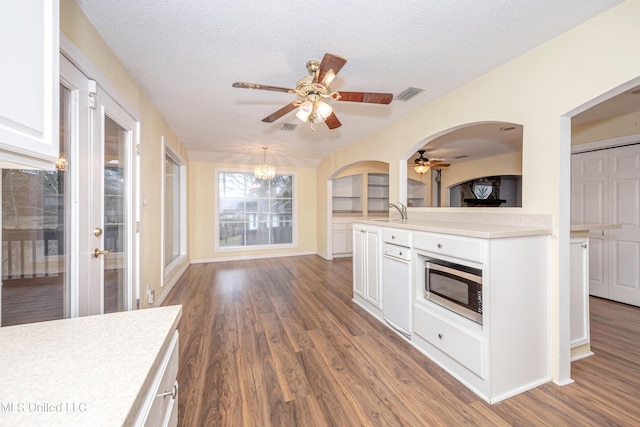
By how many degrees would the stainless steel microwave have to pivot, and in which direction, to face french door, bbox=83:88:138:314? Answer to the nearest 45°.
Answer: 0° — it already faces it

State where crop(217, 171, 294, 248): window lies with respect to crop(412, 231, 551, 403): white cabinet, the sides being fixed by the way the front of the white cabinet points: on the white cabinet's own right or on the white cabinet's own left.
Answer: on the white cabinet's own right

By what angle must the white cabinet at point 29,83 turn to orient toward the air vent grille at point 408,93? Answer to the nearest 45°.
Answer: approximately 45° to its left

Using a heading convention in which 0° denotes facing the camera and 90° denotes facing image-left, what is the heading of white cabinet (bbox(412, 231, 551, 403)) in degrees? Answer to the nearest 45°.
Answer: approximately 45°

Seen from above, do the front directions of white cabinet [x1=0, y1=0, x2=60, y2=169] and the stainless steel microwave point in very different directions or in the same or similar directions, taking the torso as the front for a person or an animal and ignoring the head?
very different directions

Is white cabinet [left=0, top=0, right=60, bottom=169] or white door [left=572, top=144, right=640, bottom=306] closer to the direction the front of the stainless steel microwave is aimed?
the white cabinet

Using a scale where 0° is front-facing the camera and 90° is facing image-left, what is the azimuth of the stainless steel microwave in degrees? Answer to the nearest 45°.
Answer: approximately 45°

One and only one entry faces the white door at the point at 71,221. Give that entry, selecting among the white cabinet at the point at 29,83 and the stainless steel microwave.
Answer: the stainless steel microwave
